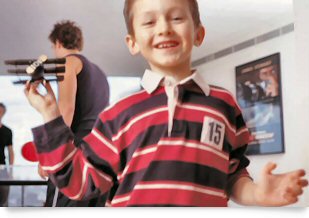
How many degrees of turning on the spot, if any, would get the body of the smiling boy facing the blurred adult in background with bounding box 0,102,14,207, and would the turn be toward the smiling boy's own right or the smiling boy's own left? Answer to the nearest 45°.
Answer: approximately 90° to the smiling boy's own right

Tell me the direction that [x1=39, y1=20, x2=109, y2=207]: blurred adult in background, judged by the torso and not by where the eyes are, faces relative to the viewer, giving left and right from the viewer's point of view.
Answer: facing away from the viewer and to the left of the viewer

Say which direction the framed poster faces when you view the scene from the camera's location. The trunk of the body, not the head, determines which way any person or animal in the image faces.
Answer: facing the viewer and to the left of the viewer

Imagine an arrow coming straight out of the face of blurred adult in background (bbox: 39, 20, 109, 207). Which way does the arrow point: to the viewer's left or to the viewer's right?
to the viewer's left

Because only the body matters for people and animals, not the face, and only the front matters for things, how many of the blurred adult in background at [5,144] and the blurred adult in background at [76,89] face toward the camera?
1

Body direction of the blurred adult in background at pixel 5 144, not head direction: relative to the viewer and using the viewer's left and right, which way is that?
facing the viewer

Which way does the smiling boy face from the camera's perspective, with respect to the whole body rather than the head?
toward the camera

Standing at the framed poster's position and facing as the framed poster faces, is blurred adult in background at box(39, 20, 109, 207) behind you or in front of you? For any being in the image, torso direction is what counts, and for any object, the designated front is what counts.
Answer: in front
